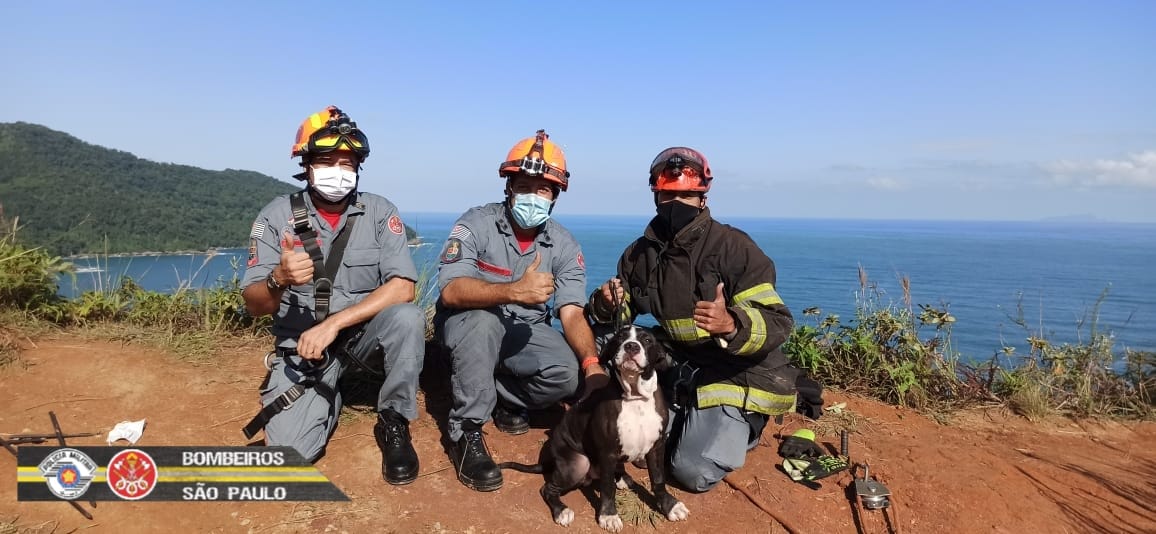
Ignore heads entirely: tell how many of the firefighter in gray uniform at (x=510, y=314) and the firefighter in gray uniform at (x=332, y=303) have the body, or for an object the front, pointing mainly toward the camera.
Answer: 2

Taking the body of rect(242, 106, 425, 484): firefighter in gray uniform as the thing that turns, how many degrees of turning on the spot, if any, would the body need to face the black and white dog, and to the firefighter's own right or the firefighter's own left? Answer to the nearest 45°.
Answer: approximately 45° to the firefighter's own left

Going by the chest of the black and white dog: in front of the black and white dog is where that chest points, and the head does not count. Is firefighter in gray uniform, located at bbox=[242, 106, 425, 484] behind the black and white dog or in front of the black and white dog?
behind

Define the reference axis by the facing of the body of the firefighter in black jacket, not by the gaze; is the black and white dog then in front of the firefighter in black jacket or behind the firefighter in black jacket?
in front

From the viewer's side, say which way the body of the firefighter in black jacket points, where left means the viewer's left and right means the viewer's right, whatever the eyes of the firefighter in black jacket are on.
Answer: facing the viewer and to the left of the viewer

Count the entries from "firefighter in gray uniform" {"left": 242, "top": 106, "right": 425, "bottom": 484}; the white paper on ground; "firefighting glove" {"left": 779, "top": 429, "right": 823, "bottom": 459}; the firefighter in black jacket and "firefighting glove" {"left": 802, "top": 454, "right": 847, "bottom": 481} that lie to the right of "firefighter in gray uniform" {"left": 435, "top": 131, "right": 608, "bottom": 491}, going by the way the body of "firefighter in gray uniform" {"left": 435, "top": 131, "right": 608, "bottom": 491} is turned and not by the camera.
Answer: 2

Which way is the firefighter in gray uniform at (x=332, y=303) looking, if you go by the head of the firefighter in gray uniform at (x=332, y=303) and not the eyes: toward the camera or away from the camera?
toward the camera

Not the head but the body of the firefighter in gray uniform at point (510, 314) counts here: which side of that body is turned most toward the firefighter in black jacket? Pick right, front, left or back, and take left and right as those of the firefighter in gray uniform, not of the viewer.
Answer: left

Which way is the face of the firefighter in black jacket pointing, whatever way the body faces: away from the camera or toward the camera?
toward the camera

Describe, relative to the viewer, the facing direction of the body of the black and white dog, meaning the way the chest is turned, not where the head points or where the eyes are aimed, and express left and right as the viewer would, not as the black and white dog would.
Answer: facing the viewer and to the right of the viewer

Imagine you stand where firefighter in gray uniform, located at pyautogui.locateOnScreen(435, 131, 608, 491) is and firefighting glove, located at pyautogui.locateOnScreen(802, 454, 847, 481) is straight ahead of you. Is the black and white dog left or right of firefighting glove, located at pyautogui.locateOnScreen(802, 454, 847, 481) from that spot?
right

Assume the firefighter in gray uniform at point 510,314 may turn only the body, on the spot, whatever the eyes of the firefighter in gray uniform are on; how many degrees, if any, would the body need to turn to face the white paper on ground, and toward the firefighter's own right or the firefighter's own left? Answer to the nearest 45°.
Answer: approximately 90° to the firefighter's own right

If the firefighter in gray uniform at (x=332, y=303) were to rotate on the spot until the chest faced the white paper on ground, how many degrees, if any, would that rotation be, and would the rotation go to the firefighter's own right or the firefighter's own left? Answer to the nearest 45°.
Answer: approximately 90° to the firefighter's own right

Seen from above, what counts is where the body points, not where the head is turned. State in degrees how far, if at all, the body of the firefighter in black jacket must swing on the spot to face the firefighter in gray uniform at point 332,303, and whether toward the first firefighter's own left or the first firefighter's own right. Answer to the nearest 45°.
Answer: approximately 45° to the first firefighter's own right

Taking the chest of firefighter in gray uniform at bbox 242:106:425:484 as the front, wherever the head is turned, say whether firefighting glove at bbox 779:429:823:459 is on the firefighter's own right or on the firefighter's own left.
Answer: on the firefighter's own left

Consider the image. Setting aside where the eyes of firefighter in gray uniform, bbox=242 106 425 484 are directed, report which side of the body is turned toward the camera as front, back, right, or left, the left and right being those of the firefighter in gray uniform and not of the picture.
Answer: front

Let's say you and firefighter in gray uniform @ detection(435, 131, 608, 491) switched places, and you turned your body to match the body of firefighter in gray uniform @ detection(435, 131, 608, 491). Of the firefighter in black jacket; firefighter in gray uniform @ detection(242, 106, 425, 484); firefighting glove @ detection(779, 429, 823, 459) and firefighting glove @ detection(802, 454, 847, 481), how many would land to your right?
1

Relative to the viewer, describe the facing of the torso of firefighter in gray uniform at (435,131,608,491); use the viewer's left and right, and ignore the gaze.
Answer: facing the viewer

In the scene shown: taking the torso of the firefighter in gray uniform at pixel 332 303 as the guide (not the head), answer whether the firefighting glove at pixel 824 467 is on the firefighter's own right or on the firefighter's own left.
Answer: on the firefighter's own left
